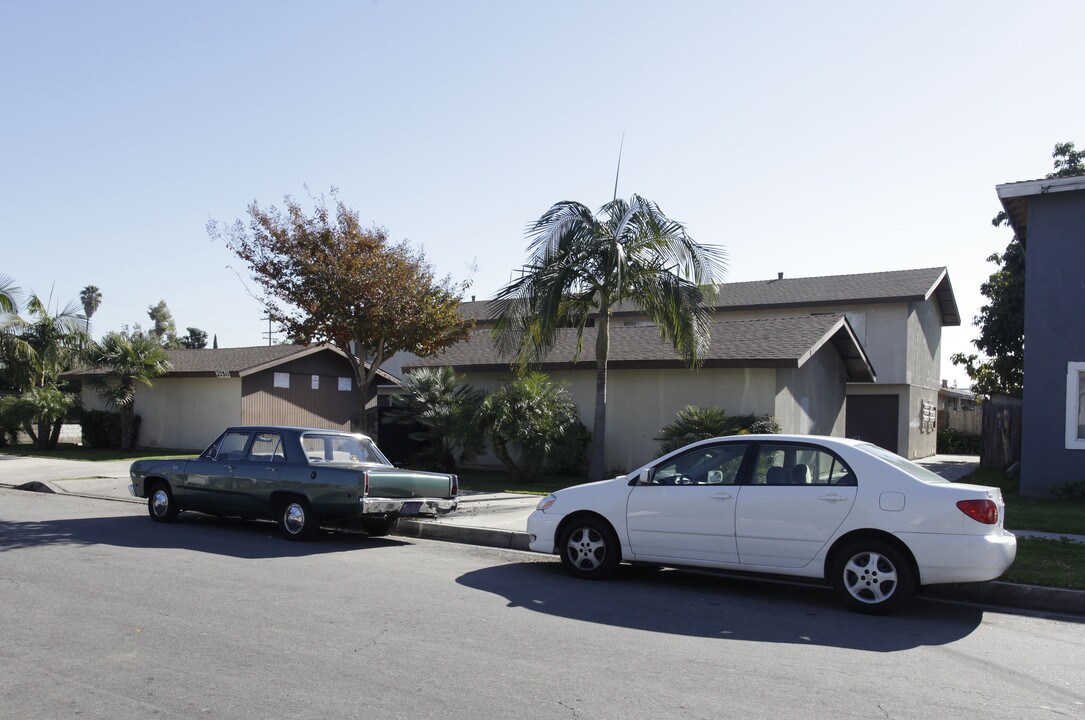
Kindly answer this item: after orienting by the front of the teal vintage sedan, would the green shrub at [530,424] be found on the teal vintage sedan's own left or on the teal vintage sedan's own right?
on the teal vintage sedan's own right

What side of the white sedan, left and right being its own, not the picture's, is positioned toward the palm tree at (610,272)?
right

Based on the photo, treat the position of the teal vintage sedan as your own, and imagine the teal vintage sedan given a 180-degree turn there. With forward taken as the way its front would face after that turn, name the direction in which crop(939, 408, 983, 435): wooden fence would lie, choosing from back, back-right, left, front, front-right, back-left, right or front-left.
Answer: left

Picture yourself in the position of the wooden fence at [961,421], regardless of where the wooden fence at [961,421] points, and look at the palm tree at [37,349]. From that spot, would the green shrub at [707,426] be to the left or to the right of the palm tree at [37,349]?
left

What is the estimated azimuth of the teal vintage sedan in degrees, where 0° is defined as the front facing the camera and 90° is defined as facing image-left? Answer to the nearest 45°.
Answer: approximately 135°

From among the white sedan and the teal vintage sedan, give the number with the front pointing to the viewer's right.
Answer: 0

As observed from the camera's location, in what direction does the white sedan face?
facing to the left of the viewer

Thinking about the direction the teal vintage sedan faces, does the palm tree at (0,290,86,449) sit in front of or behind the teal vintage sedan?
in front

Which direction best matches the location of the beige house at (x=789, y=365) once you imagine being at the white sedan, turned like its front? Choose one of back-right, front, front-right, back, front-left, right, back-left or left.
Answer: right

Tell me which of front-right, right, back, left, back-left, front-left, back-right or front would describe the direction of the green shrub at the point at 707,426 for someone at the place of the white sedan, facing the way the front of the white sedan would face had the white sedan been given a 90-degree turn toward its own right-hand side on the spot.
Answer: front
